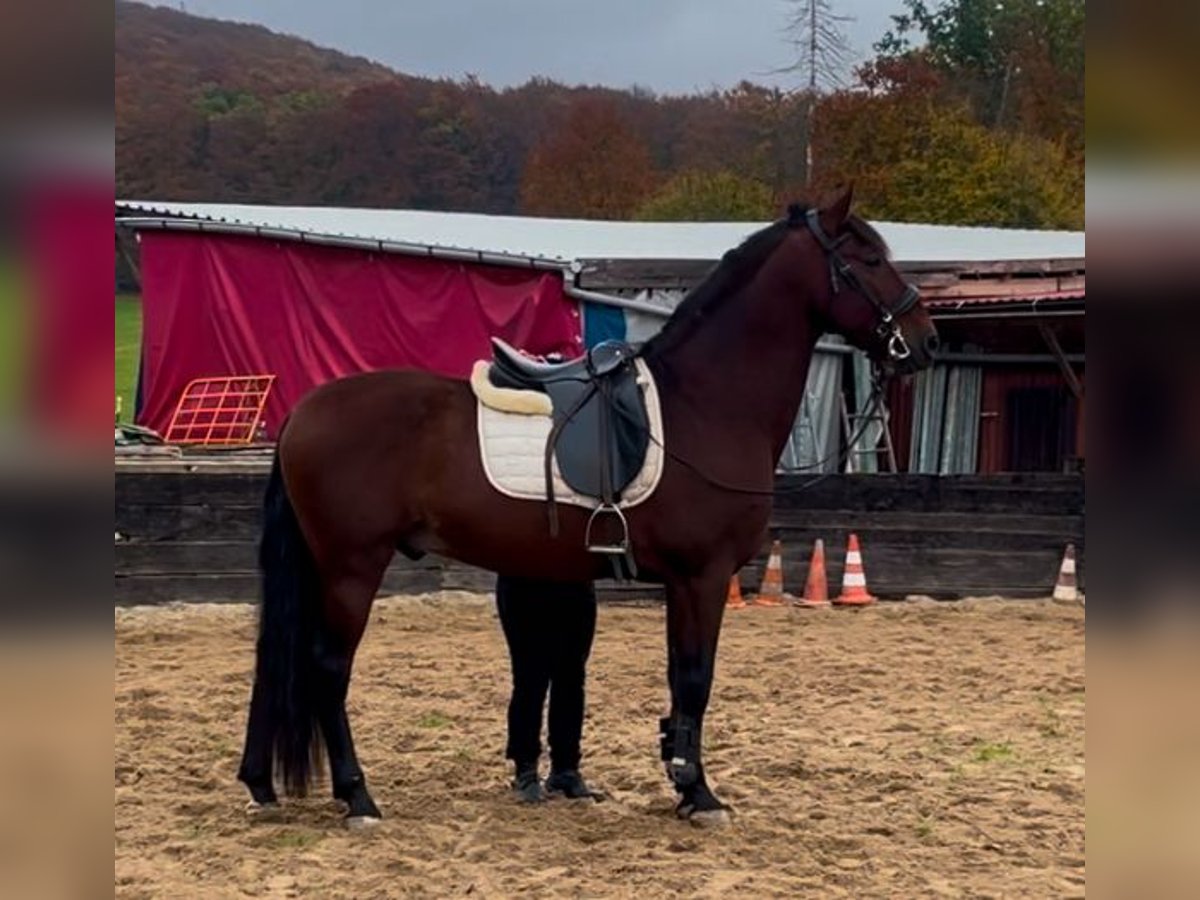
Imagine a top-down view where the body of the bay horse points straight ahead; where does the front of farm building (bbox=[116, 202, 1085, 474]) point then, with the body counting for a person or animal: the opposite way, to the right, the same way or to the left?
to the right

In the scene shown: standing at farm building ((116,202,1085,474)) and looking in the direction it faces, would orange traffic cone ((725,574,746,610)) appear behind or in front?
in front

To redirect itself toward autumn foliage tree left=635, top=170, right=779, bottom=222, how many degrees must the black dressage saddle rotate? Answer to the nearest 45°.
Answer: approximately 90° to its left

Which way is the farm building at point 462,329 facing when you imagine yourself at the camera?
facing the viewer

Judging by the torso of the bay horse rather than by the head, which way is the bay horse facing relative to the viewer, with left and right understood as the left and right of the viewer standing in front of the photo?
facing to the right of the viewer

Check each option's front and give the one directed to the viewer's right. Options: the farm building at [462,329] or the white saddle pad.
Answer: the white saddle pad

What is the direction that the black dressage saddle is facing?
to the viewer's right

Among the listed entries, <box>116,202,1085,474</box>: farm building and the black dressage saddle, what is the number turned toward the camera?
1

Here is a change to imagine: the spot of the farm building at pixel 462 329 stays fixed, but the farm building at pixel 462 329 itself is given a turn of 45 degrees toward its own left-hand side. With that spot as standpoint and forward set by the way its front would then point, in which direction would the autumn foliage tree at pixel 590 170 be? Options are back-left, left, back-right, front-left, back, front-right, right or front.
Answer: back-left

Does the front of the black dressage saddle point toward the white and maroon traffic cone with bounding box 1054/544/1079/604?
no

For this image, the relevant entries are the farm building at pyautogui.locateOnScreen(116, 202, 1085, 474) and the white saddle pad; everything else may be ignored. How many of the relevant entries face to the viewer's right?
1

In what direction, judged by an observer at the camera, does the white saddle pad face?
facing to the right of the viewer

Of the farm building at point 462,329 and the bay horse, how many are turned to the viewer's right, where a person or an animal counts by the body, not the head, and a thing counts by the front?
1

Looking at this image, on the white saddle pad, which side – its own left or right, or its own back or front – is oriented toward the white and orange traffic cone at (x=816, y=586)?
left

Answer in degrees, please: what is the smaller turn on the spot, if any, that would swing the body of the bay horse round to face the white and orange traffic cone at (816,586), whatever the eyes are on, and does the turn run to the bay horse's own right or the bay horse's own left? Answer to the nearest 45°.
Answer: approximately 90° to the bay horse's own left

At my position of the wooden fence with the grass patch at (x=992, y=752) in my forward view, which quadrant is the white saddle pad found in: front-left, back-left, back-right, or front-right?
front-right
